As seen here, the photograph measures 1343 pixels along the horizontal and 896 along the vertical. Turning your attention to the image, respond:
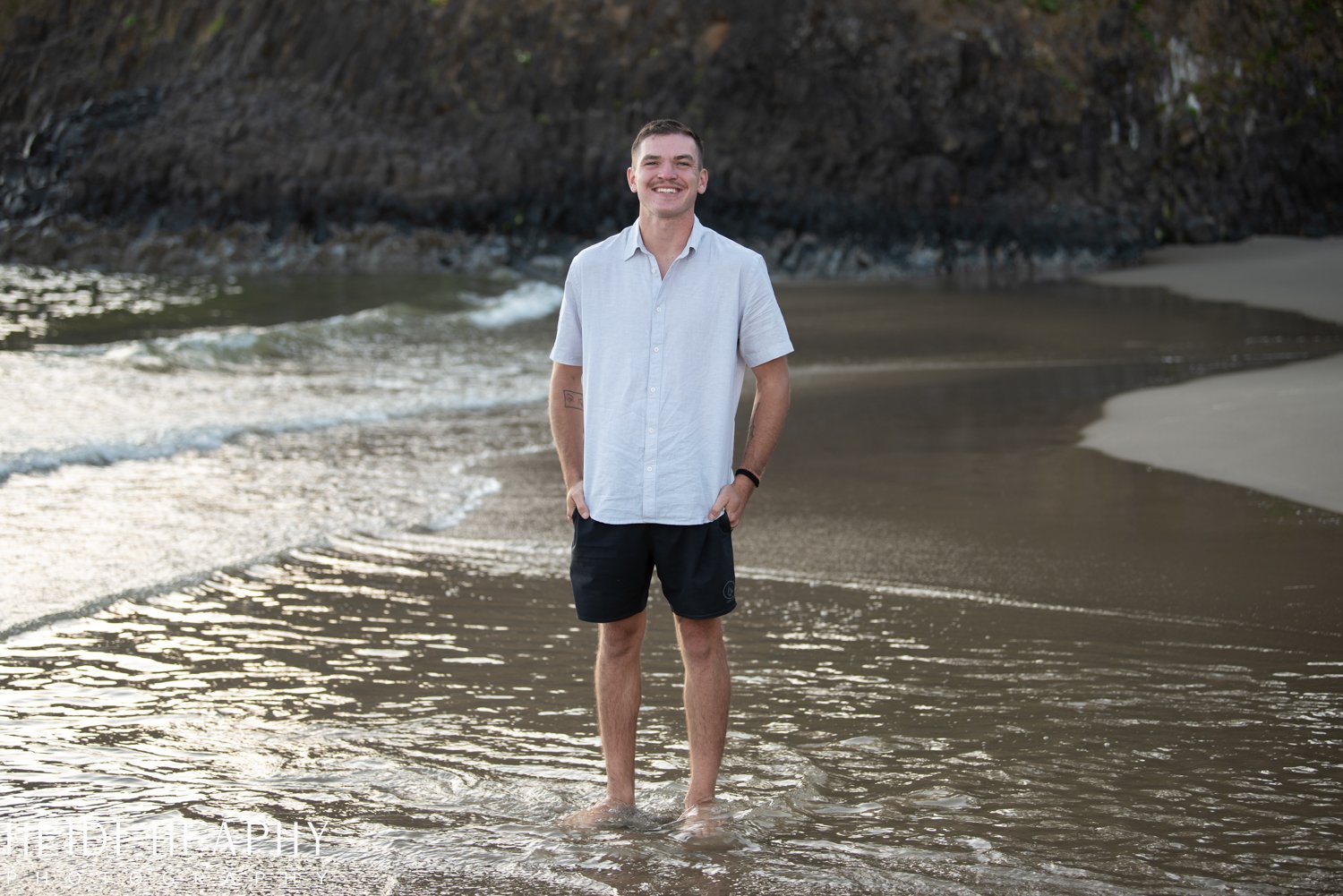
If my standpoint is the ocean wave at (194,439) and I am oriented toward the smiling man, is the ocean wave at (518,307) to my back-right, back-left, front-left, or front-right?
back-left

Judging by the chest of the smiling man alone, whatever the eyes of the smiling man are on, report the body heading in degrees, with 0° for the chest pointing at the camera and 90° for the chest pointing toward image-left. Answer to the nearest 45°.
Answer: approximately 0°

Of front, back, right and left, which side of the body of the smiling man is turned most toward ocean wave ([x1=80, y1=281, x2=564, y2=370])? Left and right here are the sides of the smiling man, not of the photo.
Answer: back

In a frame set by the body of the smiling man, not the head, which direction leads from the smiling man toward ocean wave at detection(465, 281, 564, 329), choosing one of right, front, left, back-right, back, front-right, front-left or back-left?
back
